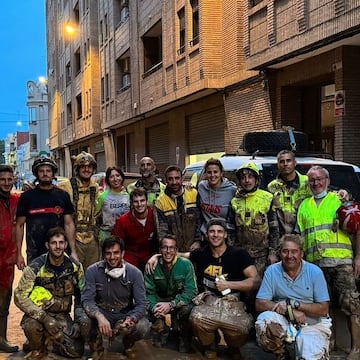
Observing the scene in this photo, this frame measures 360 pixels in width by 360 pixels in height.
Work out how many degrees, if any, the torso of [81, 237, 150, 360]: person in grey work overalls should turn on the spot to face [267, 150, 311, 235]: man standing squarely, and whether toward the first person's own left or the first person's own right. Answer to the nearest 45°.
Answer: approximately 90° to the first person's own left

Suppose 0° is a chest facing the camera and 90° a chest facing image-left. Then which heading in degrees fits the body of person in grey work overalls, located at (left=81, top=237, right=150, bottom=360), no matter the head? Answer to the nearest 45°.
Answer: approximately 0°

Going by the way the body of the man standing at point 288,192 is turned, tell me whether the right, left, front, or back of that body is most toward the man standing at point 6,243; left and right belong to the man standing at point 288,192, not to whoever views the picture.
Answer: right

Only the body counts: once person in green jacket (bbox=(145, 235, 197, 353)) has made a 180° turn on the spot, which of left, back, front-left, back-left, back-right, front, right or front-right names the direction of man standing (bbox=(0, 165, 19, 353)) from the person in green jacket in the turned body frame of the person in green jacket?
left

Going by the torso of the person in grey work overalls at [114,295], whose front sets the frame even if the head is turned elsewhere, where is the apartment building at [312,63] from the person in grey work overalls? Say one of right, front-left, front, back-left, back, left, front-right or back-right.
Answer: back-left

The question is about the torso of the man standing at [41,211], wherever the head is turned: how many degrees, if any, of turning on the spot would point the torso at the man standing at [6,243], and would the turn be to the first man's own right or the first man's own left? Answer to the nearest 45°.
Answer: approximately 90° to the first man's own right

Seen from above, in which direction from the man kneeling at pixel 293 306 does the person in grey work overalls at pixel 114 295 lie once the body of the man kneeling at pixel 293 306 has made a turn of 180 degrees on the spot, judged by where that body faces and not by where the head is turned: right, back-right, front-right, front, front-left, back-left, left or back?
left

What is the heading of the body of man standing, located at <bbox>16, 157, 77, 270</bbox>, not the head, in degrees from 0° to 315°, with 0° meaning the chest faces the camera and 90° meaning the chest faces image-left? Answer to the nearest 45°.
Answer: approximately 0°

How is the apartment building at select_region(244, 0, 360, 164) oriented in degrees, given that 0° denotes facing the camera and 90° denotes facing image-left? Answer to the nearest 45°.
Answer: approximately 45°

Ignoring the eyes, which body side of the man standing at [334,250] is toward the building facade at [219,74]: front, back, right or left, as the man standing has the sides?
back
